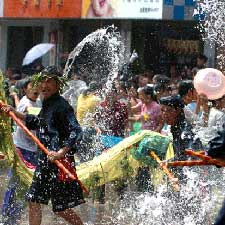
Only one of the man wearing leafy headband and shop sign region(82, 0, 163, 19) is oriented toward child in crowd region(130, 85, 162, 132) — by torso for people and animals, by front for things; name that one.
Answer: the shop sign

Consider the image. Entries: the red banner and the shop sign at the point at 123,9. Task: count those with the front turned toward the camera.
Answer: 2

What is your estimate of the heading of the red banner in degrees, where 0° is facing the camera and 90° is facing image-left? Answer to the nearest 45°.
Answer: approximately 0°

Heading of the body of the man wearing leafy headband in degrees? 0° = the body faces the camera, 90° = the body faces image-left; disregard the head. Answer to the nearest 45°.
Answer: approximately 45°

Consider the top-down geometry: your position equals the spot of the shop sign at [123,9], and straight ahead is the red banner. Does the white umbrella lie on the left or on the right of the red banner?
left

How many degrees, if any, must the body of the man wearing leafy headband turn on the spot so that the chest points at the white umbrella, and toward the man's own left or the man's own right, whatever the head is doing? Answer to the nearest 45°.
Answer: approximately 135° to the man's own right

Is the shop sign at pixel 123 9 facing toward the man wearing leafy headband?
yes
